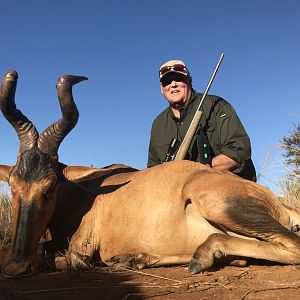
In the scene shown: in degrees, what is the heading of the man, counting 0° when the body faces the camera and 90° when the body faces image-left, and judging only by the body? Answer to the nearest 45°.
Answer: approximately 45°

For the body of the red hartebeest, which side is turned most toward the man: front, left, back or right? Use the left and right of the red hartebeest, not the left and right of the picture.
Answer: right

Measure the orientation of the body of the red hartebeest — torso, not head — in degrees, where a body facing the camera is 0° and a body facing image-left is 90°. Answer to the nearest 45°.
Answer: approximately 90°
